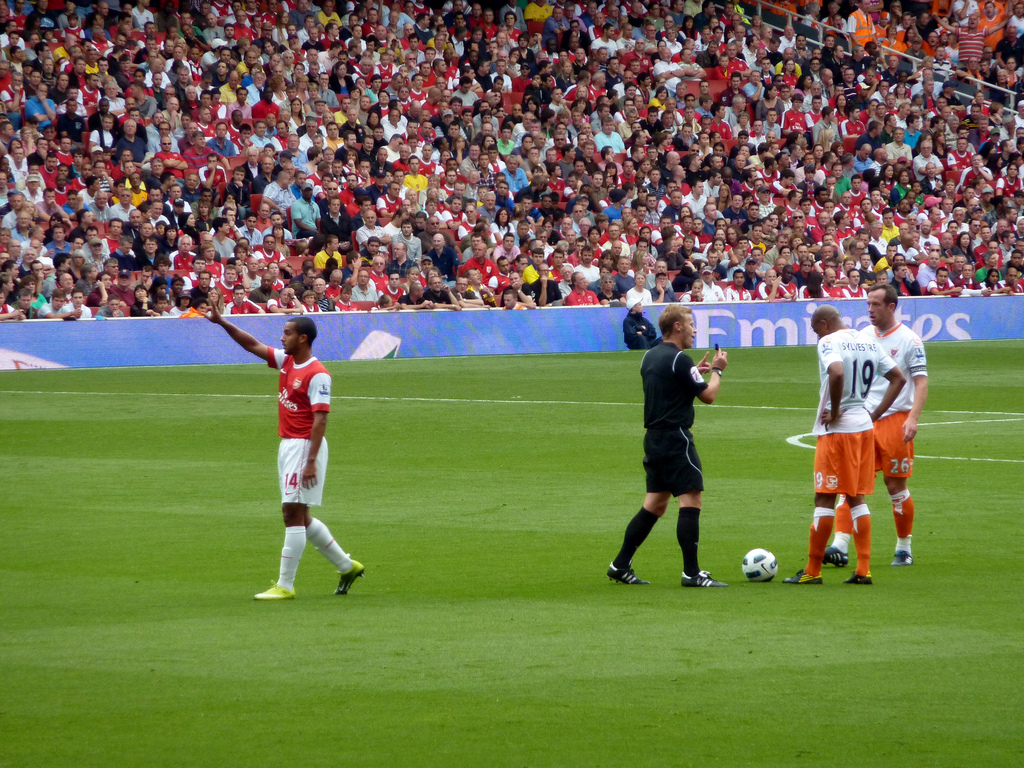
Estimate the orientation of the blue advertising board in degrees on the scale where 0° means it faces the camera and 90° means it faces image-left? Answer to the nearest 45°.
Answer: approximately 0°

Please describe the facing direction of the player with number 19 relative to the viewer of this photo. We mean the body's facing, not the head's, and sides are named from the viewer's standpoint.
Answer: facing away from the viewer and to the left of the viewer

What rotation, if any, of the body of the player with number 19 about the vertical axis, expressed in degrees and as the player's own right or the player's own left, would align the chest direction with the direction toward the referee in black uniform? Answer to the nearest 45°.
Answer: approximately 90° to the player's own left

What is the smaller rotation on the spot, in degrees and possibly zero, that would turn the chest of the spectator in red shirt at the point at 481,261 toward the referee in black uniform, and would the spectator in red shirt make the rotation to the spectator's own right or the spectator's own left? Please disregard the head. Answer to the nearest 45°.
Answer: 0° — they already face them

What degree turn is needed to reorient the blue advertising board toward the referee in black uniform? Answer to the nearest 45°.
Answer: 0° — it already faces them

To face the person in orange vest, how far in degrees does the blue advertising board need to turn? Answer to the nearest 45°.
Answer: approximately 135° to its left

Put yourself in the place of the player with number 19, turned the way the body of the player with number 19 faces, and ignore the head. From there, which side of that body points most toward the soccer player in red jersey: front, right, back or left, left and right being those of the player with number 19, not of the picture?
left

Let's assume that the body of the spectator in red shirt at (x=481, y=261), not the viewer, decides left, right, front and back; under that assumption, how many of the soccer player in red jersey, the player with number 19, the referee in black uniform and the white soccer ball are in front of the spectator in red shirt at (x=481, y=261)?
4

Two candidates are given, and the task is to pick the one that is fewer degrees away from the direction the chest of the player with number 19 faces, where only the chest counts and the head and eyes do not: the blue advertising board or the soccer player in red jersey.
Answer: the blue advertising board

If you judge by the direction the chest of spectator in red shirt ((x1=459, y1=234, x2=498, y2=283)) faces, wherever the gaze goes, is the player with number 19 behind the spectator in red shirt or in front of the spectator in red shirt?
in front

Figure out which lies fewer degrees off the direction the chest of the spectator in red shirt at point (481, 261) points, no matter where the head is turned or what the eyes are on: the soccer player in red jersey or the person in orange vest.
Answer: the soccer player in red jersey

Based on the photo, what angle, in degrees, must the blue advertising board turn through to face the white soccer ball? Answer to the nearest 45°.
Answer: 0° — it already faces it

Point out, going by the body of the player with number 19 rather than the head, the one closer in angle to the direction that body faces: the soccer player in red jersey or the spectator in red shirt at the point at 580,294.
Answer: the spectator in red shirt

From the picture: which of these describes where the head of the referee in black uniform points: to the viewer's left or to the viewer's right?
to the viewer's right
